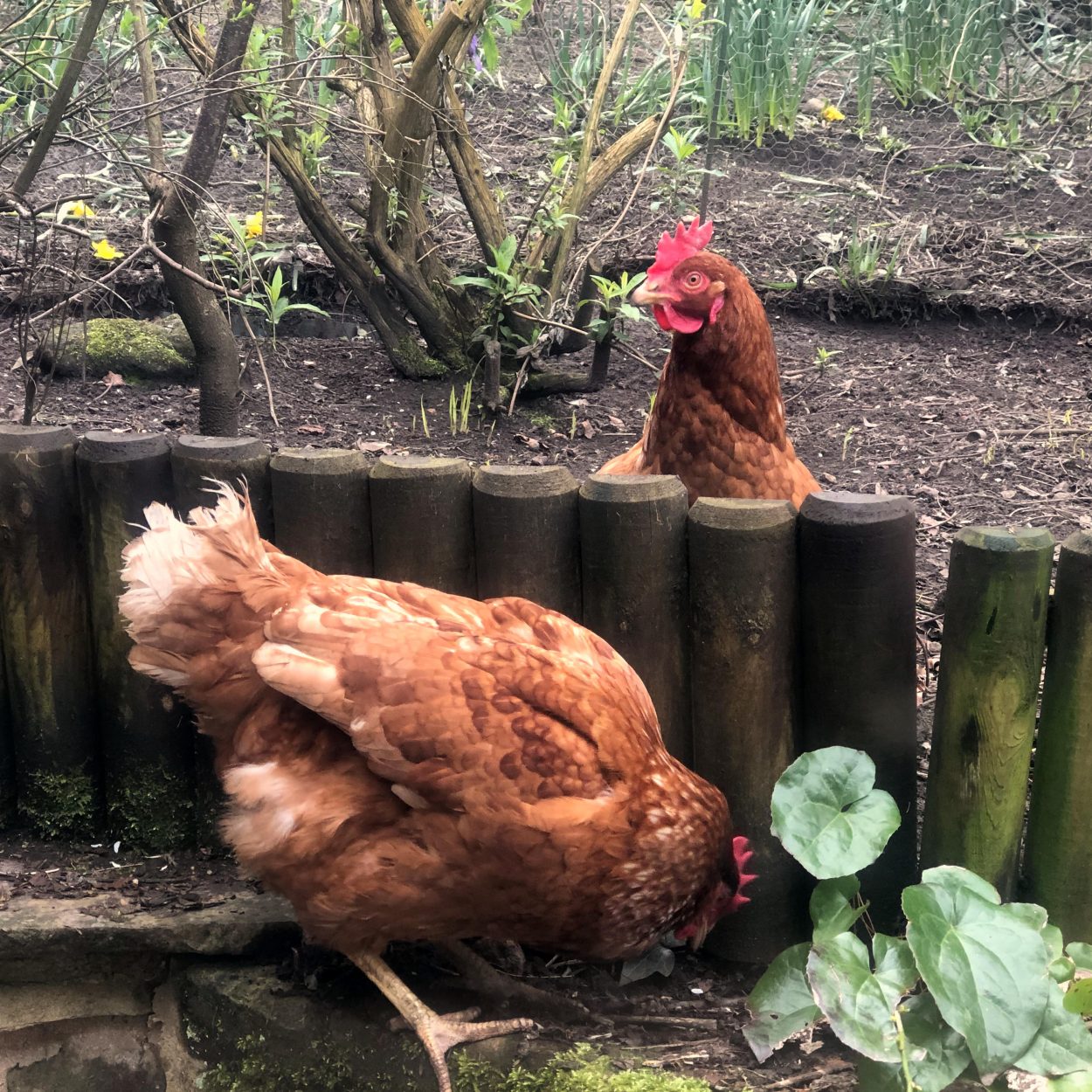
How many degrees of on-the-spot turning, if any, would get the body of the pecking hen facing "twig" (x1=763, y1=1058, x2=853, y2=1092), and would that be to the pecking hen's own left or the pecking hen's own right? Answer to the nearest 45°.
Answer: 0° — it already faces it

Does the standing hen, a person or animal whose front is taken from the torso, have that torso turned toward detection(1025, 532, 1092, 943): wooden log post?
no

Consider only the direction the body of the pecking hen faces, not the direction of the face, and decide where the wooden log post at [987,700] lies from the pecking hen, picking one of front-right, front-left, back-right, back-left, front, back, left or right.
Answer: front

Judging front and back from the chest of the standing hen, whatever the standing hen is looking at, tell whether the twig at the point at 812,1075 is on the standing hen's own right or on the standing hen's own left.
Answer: on the standing hen's own left

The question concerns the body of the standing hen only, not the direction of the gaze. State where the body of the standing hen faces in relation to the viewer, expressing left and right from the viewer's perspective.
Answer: facing the viewer and to the left of the viewer

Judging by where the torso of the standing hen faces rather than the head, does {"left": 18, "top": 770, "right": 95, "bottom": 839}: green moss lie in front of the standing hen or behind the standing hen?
in front

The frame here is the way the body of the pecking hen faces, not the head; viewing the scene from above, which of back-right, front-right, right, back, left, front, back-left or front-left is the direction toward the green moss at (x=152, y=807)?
back-left

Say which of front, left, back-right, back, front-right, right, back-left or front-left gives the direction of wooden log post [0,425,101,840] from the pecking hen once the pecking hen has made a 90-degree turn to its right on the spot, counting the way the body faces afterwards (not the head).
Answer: back-right

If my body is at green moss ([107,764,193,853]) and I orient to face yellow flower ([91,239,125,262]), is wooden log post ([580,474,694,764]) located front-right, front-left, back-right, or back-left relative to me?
back-right

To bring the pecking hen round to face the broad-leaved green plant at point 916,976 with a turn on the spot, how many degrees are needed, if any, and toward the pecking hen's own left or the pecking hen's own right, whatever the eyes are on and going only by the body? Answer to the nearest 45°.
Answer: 0° — it already faces it

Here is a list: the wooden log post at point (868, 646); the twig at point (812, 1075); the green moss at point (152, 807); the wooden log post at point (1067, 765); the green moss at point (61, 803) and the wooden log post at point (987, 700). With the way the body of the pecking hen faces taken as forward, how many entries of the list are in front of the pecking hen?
4

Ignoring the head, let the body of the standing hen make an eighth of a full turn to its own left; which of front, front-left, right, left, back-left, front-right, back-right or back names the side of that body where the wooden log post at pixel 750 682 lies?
front

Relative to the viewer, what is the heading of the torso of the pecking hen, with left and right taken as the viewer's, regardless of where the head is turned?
facing to the right of the viewer

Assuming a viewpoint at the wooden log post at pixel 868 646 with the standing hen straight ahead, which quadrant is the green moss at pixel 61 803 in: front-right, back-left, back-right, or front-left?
front-left

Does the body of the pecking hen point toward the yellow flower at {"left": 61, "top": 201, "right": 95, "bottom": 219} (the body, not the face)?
no

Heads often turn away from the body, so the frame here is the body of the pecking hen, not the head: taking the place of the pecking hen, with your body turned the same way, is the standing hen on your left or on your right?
on your left

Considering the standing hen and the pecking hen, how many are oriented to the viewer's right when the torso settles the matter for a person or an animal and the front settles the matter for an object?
1

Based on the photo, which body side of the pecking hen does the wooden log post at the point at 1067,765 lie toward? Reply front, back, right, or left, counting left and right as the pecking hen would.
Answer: front

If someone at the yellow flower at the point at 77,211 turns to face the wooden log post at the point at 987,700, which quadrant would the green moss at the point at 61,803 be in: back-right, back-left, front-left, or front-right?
front-right
